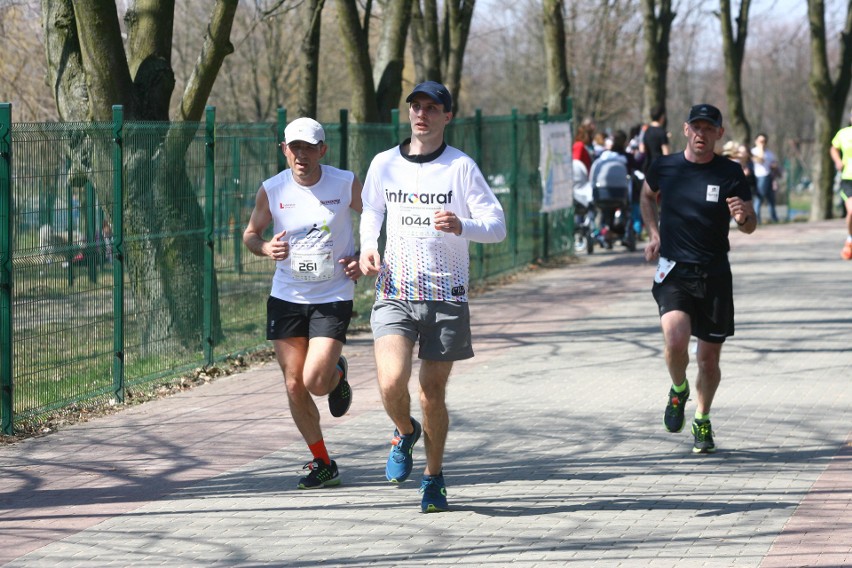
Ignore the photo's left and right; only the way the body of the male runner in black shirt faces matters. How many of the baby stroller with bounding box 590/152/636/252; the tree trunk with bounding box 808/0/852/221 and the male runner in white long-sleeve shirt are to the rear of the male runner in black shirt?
2

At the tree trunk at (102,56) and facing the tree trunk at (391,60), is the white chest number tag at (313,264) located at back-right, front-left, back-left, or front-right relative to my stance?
back-right

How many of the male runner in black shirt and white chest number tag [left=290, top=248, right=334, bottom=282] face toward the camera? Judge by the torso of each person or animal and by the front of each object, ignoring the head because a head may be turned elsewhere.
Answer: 2

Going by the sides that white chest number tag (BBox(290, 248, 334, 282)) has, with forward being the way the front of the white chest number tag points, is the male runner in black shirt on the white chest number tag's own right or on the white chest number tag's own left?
on the white chest number tag's own left

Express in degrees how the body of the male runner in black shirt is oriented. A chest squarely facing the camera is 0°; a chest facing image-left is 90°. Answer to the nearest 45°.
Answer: approximately 0°

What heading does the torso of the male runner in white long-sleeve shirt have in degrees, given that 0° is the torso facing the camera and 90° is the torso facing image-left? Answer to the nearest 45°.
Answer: approximately 0°
